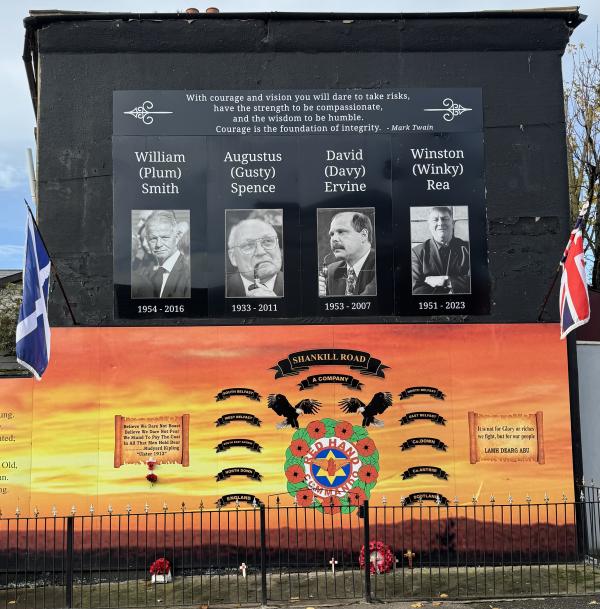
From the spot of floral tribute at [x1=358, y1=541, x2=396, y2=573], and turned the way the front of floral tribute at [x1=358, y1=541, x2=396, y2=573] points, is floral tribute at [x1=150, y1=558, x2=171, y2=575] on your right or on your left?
on your right

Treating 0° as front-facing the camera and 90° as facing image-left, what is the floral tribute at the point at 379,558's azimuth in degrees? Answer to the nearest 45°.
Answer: approximately 0°

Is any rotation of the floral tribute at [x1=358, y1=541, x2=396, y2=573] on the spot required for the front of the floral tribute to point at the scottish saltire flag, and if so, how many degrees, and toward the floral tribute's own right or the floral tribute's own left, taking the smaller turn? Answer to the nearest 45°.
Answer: approximately 45° to the floral tribute's own right
